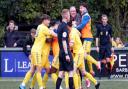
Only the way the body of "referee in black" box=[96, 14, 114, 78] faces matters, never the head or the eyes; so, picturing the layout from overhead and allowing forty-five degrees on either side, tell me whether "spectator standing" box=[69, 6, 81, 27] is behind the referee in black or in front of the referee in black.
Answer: behind

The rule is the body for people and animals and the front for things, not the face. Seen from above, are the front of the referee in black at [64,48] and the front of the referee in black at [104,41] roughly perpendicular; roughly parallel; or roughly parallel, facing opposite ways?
roughly perpendicular
